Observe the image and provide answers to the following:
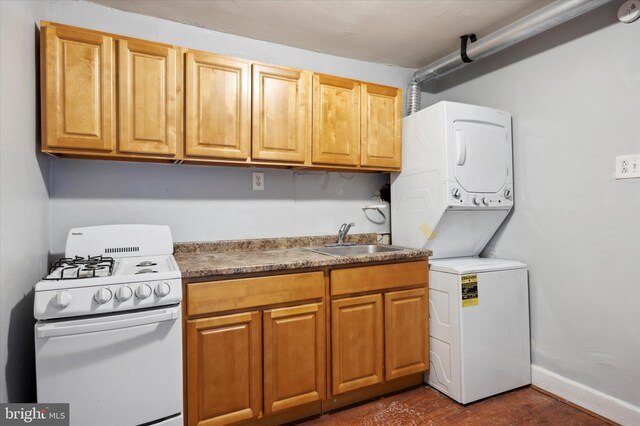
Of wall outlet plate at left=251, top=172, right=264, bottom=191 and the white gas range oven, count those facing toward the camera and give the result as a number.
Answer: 2

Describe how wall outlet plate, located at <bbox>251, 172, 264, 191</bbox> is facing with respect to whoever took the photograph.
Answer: facing the viewer

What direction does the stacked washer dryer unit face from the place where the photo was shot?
facing the viewer and to the right of the viewer

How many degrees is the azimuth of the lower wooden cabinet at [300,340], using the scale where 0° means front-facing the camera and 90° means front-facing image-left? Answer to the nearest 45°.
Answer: approximately 315°

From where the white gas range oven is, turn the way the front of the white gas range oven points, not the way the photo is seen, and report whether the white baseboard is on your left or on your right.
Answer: on your left

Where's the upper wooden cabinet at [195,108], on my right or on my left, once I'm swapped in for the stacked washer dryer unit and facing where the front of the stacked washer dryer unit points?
on my right

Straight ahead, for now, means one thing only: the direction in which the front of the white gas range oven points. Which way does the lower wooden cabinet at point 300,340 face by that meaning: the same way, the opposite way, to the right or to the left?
the same way

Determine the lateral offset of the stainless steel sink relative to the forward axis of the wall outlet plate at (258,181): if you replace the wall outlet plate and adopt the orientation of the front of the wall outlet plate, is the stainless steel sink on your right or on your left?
on your left

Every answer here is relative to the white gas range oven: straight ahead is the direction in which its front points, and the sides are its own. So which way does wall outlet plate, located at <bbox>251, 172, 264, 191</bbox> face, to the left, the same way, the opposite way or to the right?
the same way

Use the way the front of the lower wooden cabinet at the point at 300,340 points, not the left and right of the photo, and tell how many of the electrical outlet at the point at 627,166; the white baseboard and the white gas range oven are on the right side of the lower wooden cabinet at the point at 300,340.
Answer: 1

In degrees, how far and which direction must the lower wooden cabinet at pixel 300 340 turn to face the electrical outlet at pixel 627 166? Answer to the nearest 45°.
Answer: approximately 45° to its left

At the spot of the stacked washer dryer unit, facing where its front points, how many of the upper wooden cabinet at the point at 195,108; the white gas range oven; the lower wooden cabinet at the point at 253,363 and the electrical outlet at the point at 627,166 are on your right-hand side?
3

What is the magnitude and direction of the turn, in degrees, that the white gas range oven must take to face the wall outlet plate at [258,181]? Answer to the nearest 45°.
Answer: approximately 135° to its left

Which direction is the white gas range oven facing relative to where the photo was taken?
toward the camera
